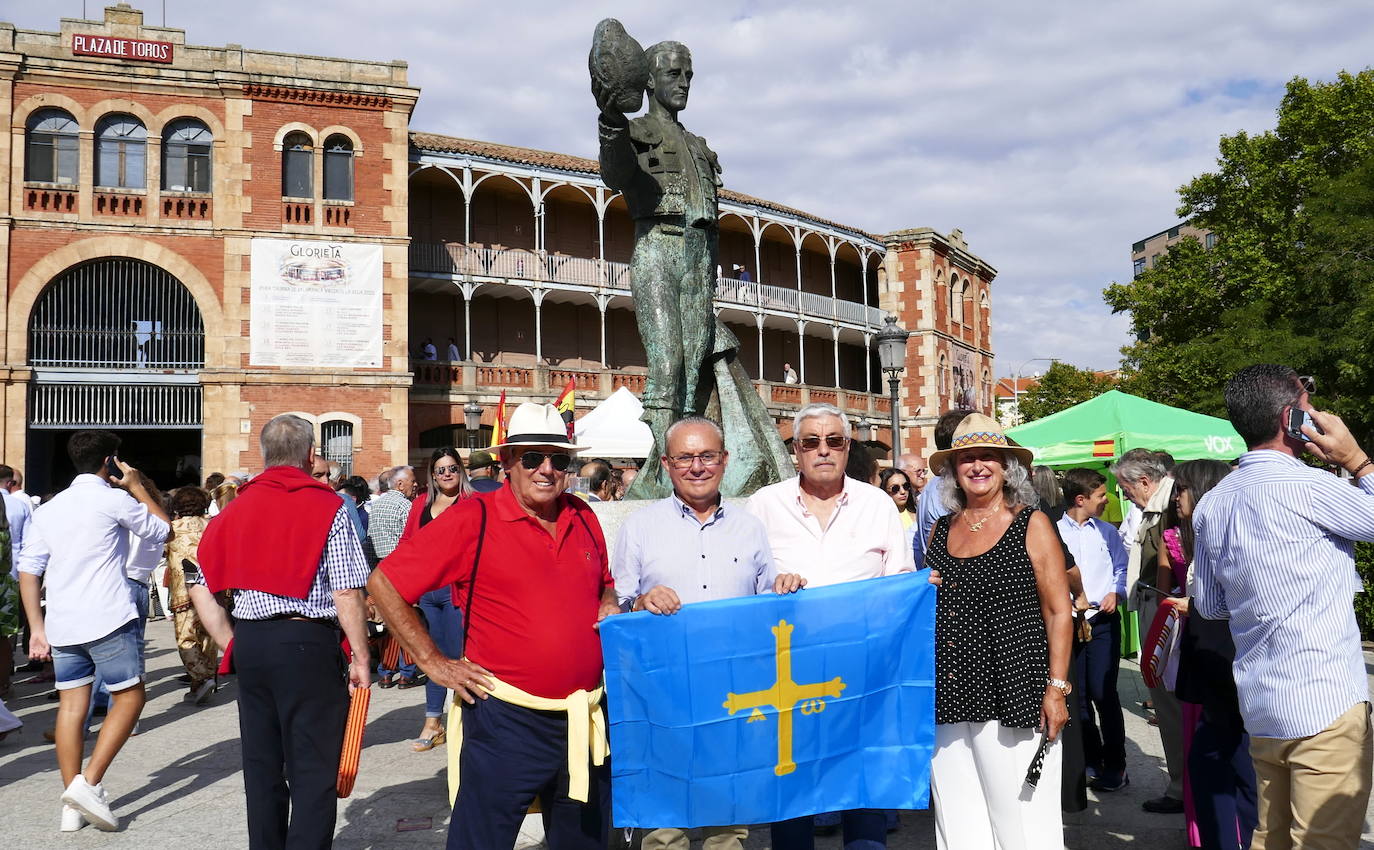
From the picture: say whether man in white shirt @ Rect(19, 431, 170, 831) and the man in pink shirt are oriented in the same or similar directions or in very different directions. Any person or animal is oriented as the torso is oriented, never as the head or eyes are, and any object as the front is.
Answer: very different directions

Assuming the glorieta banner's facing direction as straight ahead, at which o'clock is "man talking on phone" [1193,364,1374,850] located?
The man talking on phone is roughly at 12 o'clock from the glorieta banner.

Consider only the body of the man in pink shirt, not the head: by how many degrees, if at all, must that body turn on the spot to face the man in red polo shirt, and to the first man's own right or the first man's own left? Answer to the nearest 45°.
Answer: approximately 45° to the first man's own right

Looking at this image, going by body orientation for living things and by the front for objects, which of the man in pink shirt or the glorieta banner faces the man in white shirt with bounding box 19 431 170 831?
the glorieta banner

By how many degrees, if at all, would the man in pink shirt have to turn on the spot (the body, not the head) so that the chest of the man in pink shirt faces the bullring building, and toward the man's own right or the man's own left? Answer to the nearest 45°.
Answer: approximately 135° to the man's own right

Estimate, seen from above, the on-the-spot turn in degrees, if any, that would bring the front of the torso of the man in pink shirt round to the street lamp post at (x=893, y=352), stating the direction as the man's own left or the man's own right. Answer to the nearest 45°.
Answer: approximately 180°

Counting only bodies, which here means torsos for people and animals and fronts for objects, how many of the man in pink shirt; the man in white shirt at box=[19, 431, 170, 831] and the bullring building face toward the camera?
2

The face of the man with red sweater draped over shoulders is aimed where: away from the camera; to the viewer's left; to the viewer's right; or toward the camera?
away from the camera
